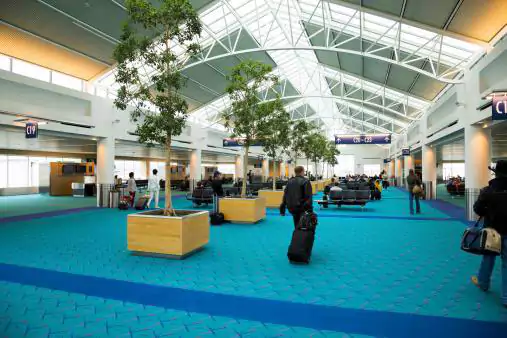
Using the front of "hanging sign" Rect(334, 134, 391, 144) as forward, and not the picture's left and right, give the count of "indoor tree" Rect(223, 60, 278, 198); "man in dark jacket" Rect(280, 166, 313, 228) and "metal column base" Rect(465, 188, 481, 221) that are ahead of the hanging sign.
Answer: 3

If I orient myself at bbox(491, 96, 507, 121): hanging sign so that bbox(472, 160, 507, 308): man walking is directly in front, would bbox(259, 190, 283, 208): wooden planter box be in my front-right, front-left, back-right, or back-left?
back-right

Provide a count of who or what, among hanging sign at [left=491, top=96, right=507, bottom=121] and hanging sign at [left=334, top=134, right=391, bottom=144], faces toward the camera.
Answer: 2

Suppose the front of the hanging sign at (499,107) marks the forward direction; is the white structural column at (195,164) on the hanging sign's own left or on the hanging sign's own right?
on the hanging sign's own right

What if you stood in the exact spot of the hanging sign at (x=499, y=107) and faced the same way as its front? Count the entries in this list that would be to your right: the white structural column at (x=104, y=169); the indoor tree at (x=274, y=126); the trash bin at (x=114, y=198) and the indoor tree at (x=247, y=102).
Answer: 4

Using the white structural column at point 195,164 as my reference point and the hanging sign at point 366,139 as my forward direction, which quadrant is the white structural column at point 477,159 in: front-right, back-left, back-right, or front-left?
front-right

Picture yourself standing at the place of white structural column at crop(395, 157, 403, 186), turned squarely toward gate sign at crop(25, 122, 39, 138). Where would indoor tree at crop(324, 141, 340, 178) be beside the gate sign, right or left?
right

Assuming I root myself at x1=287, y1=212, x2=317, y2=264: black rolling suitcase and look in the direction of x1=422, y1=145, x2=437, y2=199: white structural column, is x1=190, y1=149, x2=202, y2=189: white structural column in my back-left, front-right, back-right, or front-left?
front-left

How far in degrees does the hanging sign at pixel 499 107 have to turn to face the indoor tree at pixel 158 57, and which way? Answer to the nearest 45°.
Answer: approximately 45° to its right

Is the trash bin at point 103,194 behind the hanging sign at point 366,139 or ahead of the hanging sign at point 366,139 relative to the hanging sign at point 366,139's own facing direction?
ahead

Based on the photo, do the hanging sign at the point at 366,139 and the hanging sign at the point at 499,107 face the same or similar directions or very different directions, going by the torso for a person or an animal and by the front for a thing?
same or similar directions

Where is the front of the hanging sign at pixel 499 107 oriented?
toward the camera

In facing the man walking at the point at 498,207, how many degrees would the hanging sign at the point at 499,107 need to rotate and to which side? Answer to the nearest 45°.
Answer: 0° — it already faces them

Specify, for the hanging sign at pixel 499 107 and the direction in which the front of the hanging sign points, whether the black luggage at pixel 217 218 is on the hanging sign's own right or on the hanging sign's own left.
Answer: on the hanging sign's own right

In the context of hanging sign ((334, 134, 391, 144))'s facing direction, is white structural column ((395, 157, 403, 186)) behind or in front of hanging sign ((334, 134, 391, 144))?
behind
